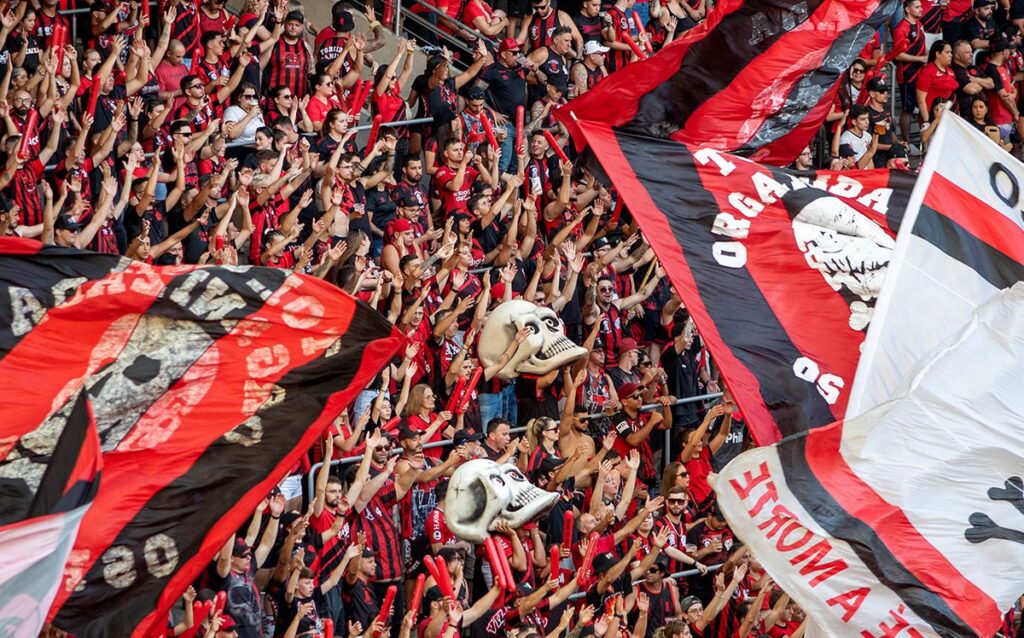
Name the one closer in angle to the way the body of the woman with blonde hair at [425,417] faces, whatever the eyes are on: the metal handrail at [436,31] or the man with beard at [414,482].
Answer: the man with beard

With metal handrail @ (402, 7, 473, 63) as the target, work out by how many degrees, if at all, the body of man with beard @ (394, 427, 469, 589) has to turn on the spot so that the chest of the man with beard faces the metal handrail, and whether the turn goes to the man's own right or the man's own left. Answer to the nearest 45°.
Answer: approximately 135° to the man's own left

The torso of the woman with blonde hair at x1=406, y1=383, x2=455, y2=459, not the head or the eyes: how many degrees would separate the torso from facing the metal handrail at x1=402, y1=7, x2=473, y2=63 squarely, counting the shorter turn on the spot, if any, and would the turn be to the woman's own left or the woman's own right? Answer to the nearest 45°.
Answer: approximately 135° to the woman's own left

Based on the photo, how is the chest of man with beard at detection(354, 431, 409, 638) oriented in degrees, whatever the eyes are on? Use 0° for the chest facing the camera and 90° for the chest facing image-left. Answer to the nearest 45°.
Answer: approximately 315°

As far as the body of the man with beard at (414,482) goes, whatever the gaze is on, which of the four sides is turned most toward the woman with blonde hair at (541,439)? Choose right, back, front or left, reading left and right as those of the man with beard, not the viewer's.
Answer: left

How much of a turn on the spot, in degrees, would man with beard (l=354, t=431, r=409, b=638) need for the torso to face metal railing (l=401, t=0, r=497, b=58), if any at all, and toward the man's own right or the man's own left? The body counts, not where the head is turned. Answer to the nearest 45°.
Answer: approximately 135° to the man's own left
